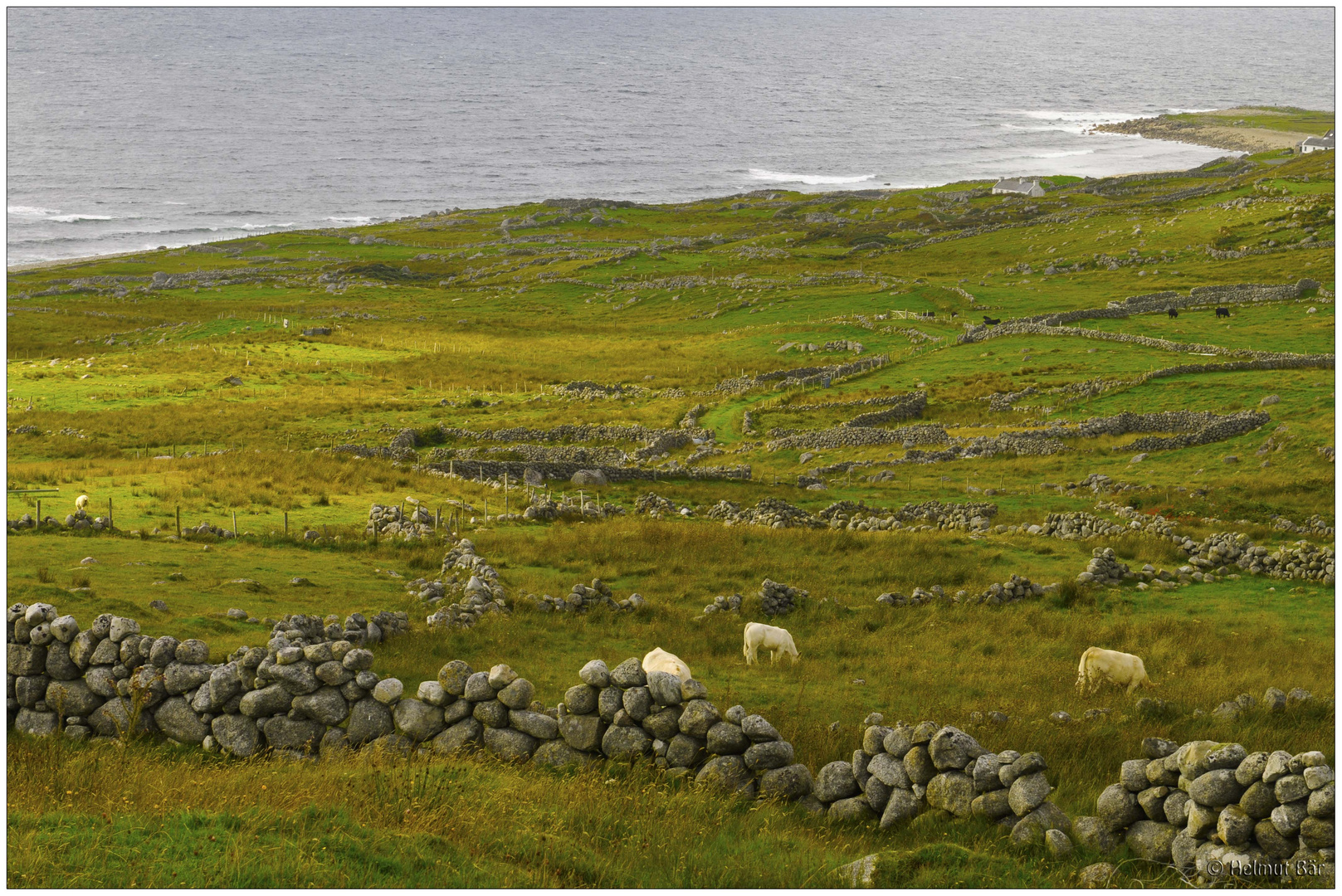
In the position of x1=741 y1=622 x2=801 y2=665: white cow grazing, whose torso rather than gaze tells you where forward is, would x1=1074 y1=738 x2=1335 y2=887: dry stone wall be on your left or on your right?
on your right

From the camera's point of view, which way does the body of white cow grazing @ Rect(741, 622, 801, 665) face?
to the viewer's right

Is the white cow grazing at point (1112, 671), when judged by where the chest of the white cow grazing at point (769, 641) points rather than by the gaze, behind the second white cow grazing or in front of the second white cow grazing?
in front

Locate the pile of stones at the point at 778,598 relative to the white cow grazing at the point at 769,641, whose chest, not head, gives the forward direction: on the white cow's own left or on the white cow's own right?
on the white cow's own left
